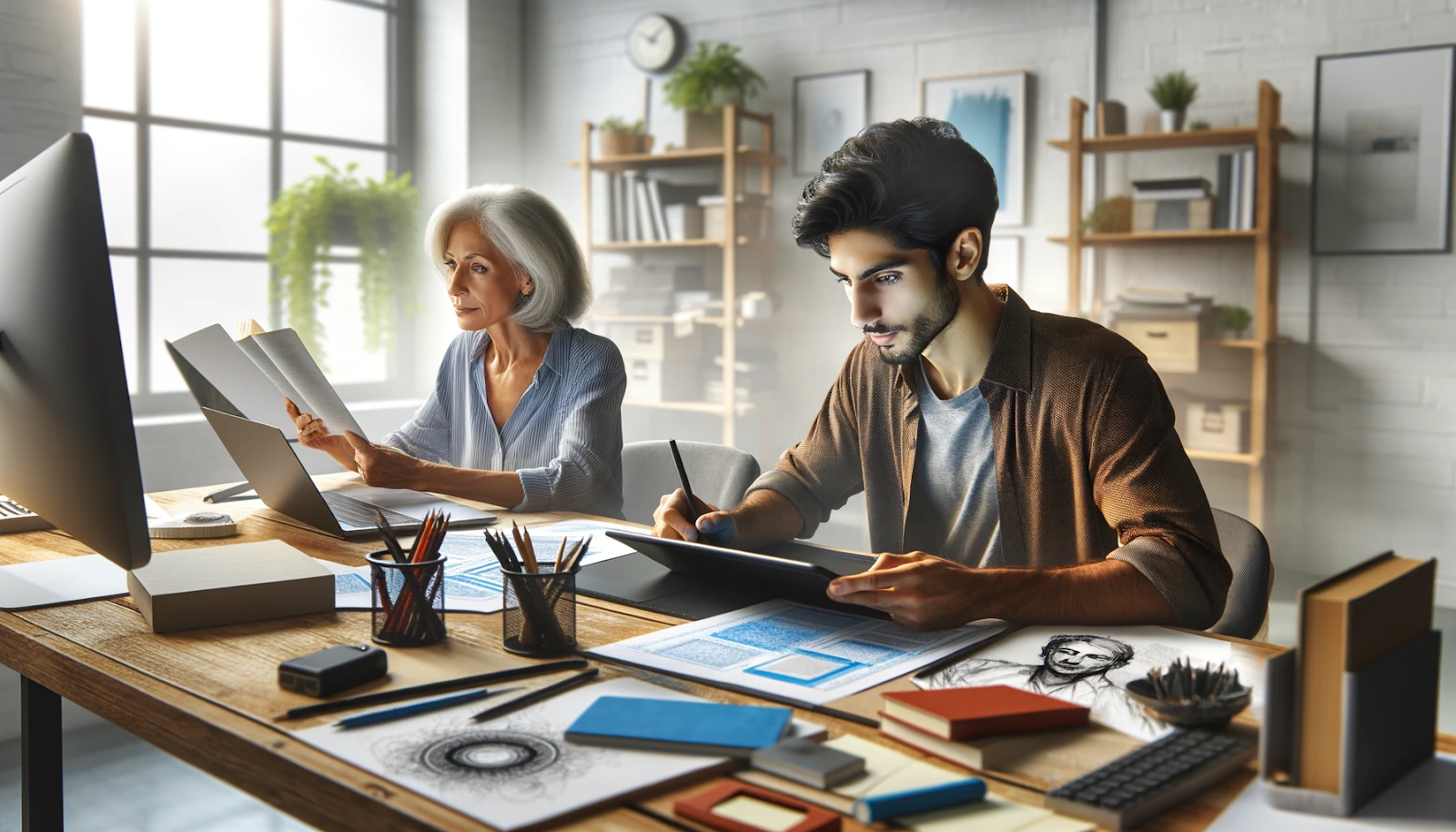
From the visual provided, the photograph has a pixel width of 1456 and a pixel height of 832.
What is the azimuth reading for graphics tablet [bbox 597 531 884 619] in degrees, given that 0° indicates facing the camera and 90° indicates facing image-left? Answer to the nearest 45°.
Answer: approximately 225°

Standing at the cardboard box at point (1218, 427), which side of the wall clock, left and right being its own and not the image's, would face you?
left

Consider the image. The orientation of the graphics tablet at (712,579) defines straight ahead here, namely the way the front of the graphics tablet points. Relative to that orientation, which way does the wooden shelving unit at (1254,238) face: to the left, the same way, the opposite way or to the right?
the opposite way

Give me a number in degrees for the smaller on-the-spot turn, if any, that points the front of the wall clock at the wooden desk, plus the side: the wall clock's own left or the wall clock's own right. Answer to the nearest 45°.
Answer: approximately 45° to the wall clock's own left

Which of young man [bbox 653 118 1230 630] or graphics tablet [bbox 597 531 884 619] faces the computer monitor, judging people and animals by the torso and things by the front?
the young man

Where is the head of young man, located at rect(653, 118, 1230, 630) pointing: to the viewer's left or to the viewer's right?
to the viewer's left

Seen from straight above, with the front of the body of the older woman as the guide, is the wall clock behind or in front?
behind

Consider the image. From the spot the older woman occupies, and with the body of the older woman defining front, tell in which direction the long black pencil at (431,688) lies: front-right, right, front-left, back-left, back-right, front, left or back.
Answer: front-left
